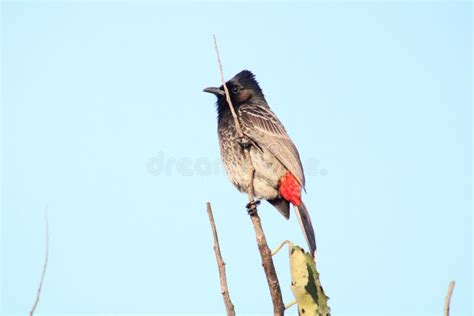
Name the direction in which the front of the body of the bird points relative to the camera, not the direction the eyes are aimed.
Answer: to the viewer's left
